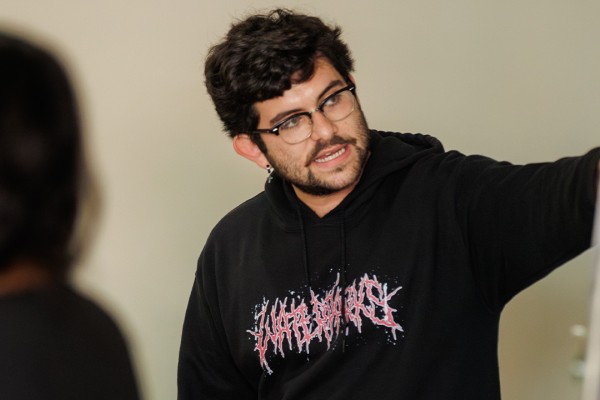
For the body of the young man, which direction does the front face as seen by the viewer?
toward the camera

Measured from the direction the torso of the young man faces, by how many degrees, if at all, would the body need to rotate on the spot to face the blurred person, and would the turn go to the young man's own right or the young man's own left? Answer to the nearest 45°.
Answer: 0° — they already face them
